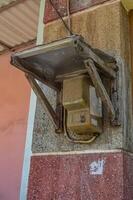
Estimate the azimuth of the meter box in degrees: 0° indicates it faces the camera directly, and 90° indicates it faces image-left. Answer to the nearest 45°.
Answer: approximately 45°
